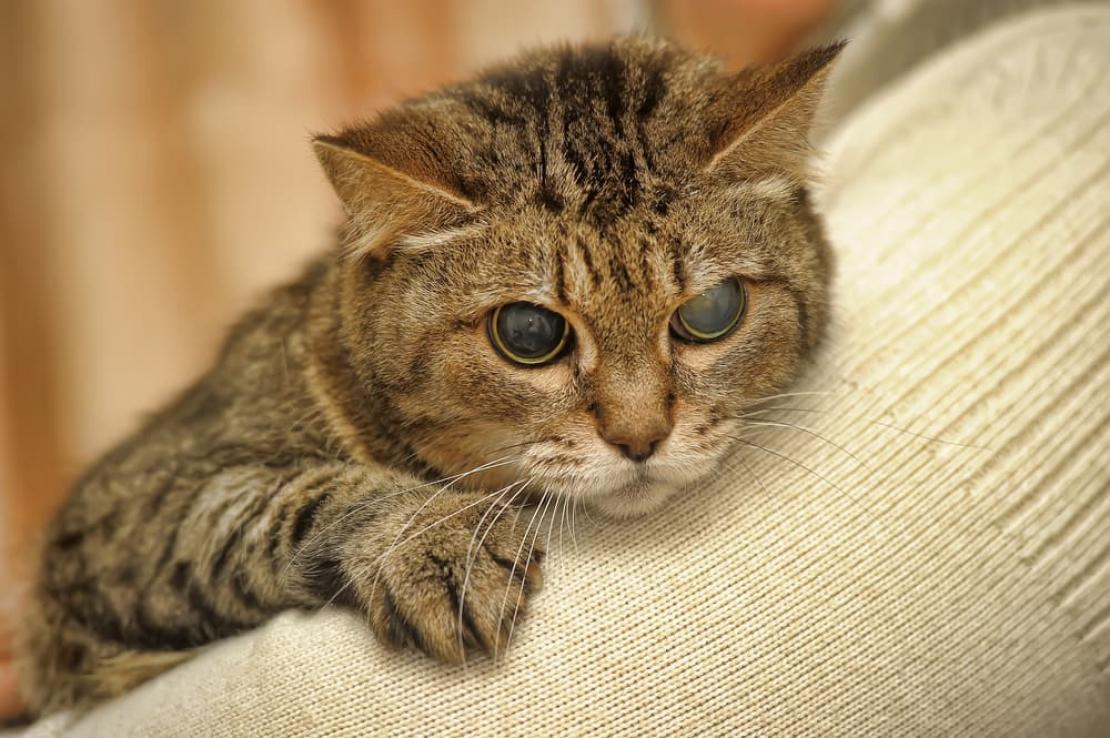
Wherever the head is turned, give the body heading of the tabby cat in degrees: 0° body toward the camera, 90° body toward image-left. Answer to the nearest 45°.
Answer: approximately 315°
